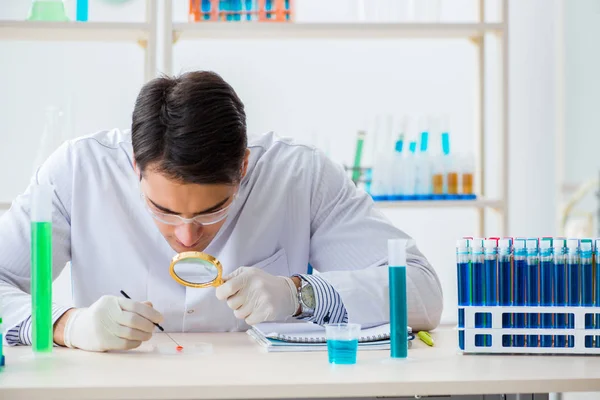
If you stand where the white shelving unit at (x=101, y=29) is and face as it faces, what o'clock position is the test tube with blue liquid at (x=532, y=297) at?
The test tube with blue liquid is roughly at 11 o'clock from the white shelving unit.

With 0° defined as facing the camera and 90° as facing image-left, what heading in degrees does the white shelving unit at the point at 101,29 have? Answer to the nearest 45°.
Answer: approximately 0°

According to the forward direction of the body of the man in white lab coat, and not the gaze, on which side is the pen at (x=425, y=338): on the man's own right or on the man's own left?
on the man's own left

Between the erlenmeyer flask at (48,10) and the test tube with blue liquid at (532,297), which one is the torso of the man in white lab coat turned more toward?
the test tube with blue liquid

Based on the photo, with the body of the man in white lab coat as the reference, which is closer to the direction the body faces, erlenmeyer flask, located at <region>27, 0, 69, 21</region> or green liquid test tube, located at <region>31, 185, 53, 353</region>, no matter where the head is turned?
the green liquid test tube

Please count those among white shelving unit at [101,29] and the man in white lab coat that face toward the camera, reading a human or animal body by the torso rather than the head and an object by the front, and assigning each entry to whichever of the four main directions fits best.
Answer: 2

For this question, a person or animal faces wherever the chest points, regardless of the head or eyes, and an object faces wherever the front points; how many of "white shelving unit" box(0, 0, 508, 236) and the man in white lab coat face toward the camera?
2
